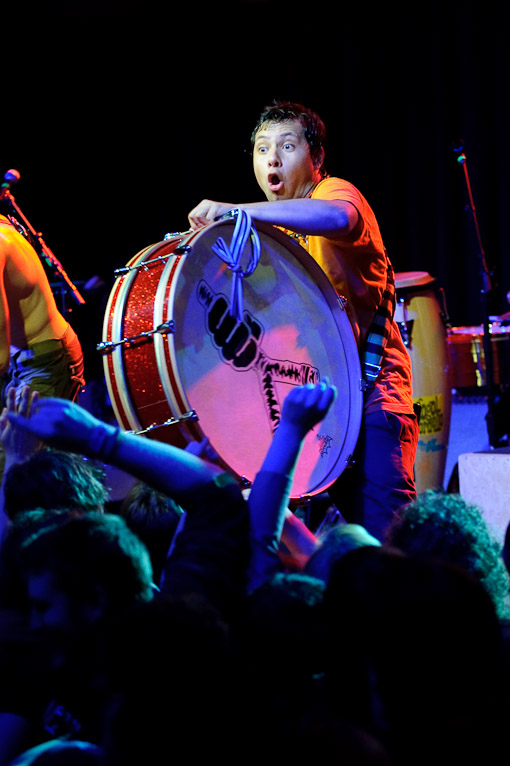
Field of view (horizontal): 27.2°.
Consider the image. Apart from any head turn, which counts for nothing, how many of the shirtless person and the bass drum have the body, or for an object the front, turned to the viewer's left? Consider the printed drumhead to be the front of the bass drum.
1

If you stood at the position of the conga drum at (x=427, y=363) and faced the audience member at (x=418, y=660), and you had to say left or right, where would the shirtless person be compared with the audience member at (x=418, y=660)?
right

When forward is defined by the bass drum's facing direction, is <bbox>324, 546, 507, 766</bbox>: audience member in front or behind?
in front
